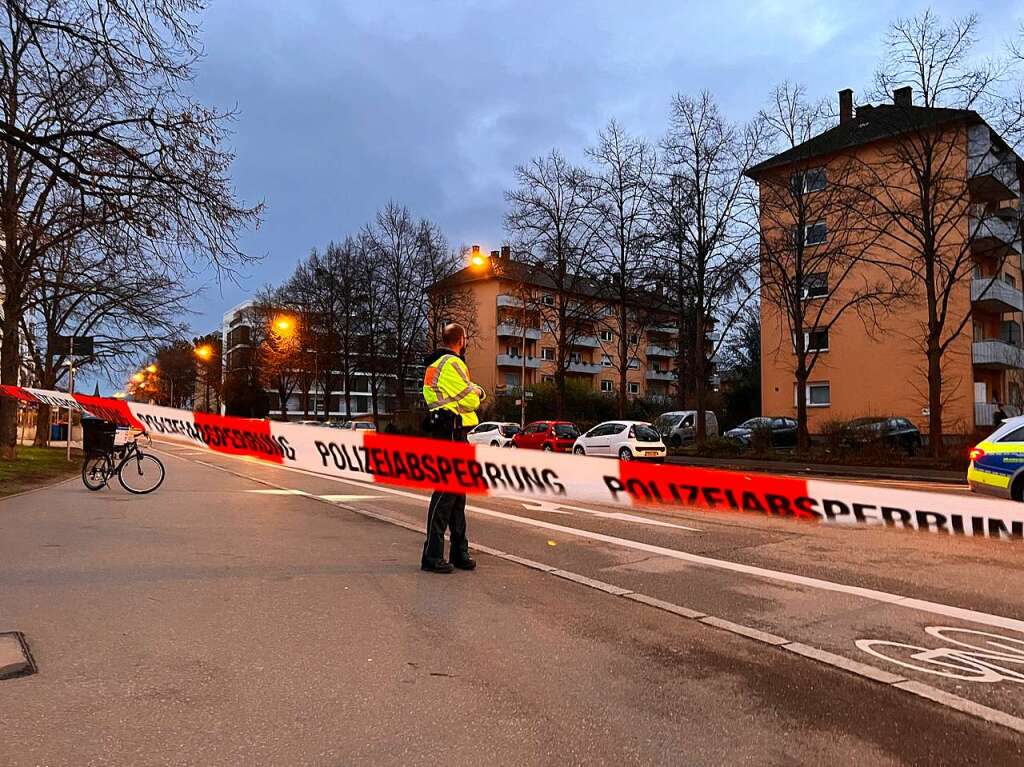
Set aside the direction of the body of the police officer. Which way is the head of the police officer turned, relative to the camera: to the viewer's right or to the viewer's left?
to the viewer's right

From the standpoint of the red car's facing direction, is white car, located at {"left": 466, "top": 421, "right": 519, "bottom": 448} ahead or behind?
ahead

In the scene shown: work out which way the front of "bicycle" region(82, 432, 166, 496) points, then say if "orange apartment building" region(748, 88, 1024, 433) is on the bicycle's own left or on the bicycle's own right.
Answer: on the bicycle's own left

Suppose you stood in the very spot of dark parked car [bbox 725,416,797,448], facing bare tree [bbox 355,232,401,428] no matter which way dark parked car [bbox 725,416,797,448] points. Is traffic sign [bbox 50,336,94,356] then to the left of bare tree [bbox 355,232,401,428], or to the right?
left

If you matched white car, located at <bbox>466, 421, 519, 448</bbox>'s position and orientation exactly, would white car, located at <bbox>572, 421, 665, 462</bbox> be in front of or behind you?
behind

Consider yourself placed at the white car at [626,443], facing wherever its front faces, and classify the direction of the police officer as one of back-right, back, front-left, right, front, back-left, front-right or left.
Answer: back-left

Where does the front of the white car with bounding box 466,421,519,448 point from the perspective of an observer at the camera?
facing away from the viewer and to the left of the viewer

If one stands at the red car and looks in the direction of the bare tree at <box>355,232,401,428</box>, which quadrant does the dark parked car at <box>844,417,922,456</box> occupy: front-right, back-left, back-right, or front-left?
back-right

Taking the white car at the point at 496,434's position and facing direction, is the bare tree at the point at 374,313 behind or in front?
in front
